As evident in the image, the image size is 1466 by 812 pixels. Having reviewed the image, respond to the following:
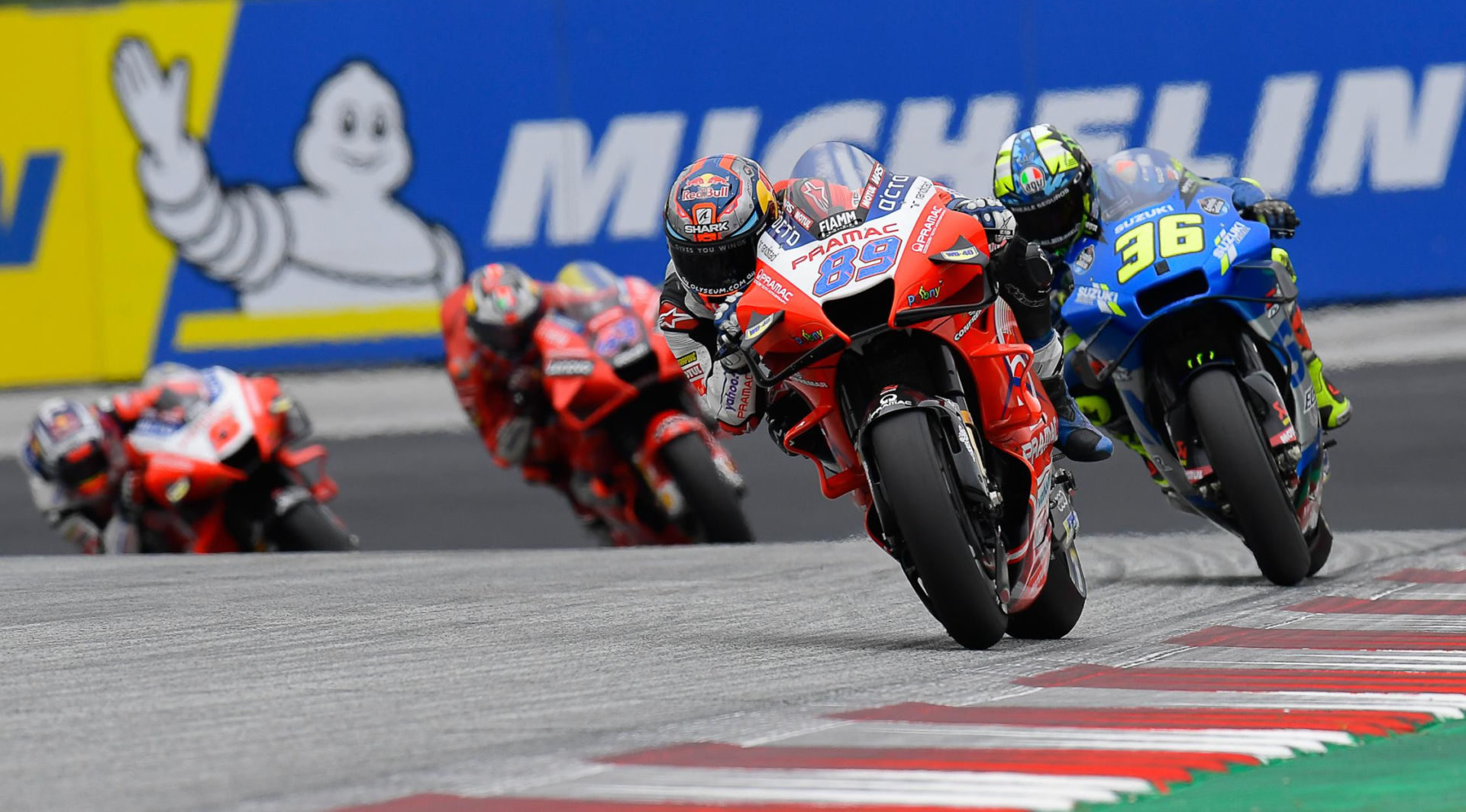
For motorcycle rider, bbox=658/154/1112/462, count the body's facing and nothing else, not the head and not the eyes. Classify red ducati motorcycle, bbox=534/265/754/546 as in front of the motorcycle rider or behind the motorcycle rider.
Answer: behind

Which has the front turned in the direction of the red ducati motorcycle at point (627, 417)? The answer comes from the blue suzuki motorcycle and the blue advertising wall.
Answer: the blue advertising wall

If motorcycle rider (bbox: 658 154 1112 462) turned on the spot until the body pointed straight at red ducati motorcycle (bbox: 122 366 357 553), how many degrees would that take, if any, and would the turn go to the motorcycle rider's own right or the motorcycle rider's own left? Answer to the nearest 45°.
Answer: approximately 135° to the motorcycle rider's own right

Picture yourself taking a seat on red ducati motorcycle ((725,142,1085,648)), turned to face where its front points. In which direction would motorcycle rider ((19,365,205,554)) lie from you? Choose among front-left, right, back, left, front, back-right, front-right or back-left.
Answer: back-right

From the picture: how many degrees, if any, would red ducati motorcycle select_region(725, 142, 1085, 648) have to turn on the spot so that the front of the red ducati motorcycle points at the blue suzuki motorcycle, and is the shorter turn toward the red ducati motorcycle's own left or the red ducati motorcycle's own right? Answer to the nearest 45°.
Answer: approximately 135° to the red ducati motorcycle's own left

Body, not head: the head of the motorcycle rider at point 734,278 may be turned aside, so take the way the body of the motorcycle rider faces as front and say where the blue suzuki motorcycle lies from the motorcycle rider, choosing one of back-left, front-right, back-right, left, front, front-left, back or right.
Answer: back-left

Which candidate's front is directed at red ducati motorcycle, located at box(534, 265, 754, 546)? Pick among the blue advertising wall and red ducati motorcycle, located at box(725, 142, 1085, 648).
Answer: the blue advertising wall

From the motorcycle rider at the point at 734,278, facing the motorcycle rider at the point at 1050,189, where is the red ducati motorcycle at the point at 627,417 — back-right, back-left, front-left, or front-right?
front-left

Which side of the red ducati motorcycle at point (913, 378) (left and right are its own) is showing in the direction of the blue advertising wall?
back

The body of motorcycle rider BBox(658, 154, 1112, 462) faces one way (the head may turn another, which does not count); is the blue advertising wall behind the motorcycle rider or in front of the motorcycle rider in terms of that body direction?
behind

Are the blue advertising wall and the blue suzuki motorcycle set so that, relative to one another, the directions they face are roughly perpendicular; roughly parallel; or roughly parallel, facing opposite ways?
roughly parallel

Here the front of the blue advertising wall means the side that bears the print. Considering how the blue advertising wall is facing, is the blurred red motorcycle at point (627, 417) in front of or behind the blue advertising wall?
in front

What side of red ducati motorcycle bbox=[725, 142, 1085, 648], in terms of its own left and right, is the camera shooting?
front

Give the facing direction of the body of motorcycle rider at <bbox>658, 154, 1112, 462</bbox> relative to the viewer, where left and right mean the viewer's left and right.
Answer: facing the viewer
